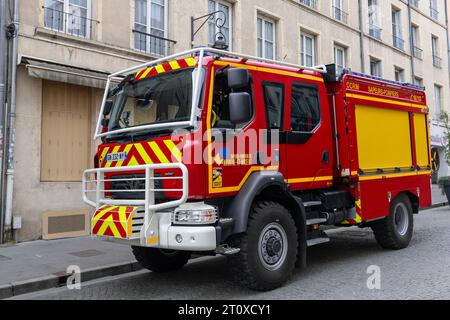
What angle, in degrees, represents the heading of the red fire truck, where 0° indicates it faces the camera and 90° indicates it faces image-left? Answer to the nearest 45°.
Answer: approximately 45°
